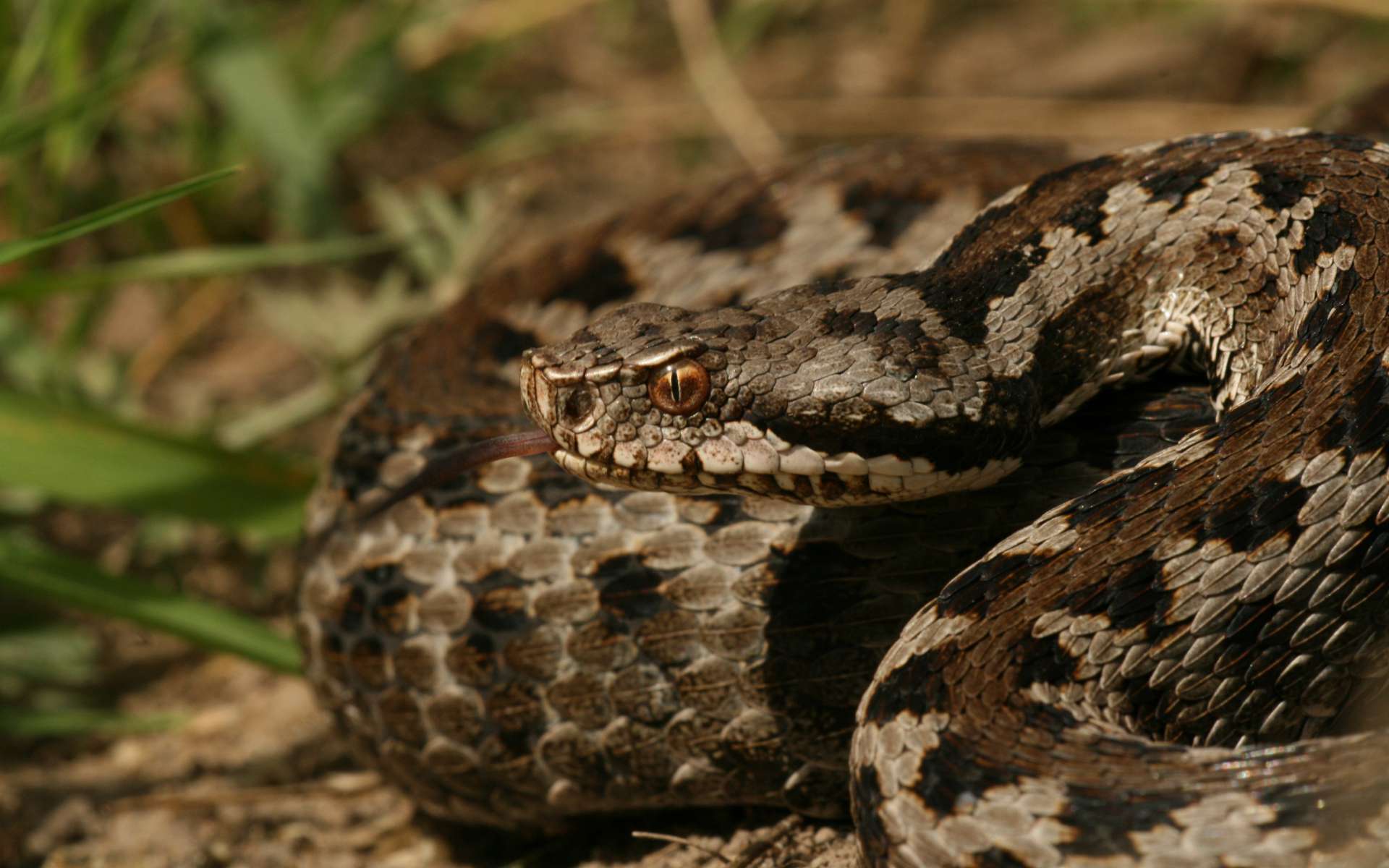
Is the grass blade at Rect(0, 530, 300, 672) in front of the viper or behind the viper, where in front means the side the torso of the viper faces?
in front

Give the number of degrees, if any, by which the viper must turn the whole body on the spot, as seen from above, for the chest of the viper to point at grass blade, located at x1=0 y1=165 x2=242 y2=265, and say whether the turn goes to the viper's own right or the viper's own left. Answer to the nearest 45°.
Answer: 0° — it already faces it

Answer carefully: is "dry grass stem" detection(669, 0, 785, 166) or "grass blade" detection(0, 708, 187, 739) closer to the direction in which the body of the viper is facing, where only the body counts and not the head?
the grass blade

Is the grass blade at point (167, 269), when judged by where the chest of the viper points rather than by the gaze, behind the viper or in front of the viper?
in front

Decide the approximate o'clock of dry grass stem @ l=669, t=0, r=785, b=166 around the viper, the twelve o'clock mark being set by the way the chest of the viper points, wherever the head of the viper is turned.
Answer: The dry grass stem is roughly at 3 o'clock from the viper.

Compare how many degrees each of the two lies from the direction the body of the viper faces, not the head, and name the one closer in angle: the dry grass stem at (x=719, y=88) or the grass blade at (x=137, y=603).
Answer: the grass blade

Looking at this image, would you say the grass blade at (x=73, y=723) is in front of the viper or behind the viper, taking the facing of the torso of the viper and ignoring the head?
in front

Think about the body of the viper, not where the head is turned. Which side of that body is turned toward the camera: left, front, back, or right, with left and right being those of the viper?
left
